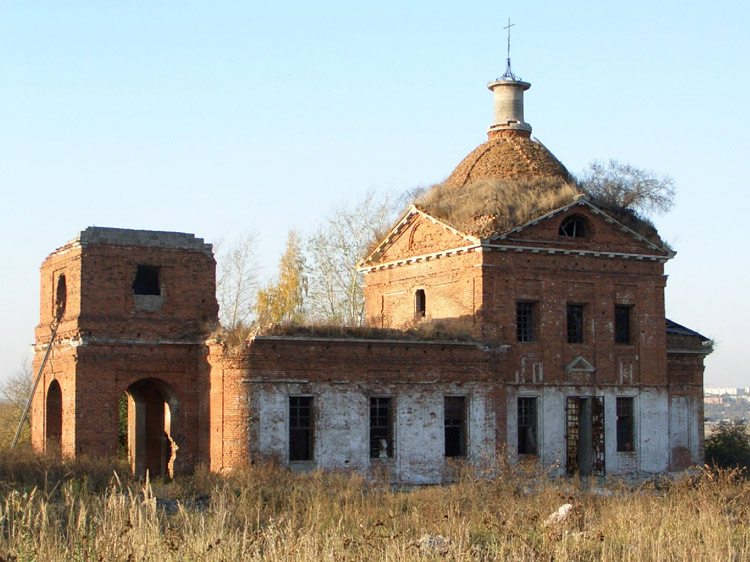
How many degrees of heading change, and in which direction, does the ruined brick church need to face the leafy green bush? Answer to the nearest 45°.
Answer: approximately 90° to its left

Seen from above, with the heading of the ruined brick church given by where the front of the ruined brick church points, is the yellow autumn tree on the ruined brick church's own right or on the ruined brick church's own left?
on the ruined brick church's own right

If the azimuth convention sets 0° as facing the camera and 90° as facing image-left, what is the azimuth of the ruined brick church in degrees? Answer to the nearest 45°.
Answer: approximately 45°
